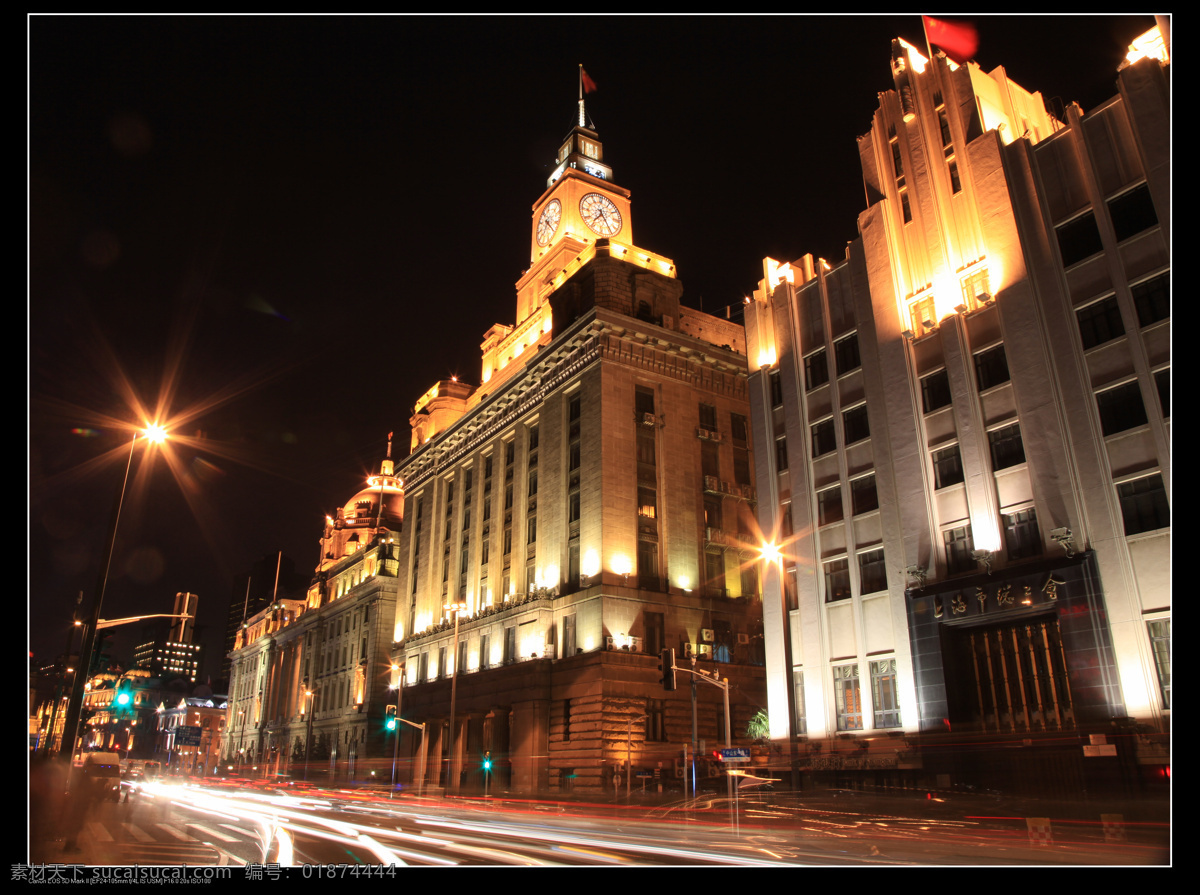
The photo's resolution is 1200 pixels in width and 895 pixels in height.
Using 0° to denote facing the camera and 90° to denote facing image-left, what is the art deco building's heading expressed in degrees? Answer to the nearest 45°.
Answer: approximately 45°

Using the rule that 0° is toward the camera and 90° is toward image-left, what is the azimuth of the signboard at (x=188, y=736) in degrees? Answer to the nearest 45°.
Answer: approximately 0°

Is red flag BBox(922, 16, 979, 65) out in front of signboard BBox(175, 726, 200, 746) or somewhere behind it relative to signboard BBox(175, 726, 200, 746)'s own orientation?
in front

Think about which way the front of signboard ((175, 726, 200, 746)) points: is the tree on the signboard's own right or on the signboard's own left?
on the signboard's own left

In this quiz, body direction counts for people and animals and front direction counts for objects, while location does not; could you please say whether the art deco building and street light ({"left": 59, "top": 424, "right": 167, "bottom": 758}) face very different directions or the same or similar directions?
very different directions

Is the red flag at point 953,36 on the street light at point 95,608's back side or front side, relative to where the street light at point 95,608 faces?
on the front side

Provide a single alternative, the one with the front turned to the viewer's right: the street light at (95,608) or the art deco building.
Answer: the street light

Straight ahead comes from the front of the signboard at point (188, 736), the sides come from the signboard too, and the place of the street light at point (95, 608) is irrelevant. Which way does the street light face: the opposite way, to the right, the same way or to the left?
to the left

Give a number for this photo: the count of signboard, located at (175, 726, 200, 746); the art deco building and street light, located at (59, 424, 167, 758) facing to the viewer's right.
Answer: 1

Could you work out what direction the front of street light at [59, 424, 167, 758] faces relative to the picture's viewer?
facing to the right of the viewer

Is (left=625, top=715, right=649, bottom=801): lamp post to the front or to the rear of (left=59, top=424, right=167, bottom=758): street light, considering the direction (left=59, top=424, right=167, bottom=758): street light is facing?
to the front

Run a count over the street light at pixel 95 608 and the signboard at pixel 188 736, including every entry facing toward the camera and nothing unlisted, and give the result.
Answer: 1
